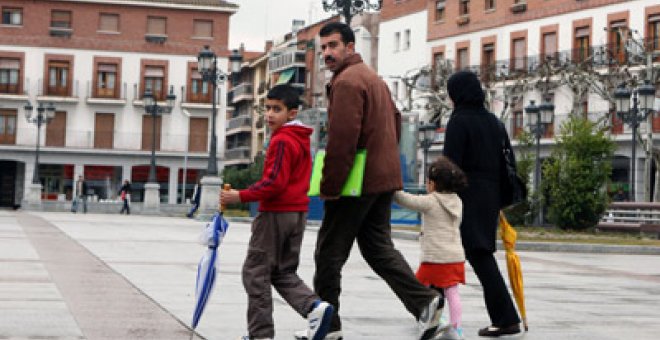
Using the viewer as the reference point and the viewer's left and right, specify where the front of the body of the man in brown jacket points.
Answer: facing away from the viewer and to the left of the viewer

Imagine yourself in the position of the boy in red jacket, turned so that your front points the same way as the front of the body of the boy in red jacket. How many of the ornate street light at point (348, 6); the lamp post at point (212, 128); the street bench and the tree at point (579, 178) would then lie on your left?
0

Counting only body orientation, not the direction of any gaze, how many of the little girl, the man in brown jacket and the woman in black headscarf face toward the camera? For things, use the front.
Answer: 0

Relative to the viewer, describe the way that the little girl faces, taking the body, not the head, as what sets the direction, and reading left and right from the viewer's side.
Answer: facing away from the viewer and to the left of the viewer

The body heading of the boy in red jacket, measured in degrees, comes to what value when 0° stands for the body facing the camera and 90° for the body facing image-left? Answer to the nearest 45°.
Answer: approximately 90°

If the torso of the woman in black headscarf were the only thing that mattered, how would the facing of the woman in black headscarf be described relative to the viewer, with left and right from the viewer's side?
facing away from the viewer and to the left of the viewer

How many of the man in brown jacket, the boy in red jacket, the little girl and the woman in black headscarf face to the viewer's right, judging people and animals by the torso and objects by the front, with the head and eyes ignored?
0

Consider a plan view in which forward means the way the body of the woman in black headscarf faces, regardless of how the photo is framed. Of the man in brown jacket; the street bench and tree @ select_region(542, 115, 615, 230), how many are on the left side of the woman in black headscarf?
1
